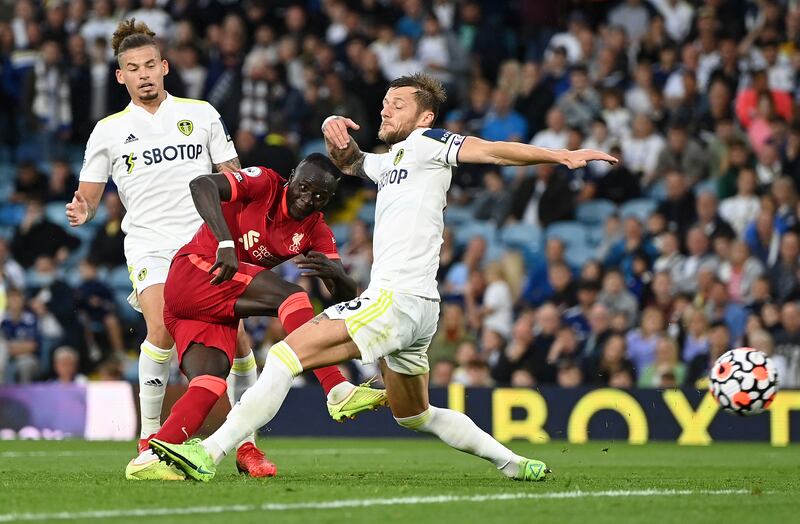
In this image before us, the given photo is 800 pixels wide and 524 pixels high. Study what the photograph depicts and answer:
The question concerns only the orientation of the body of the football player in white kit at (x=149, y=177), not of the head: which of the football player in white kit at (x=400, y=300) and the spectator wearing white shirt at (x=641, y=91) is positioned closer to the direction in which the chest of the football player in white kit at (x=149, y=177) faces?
the football player in white kit

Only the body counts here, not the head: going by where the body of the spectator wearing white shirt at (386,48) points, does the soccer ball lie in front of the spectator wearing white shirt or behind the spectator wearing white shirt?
in front

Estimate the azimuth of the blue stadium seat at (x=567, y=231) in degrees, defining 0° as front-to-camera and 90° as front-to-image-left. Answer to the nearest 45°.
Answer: approximately 0°

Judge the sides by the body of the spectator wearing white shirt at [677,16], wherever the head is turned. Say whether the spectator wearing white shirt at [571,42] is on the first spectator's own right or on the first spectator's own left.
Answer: on the first spectator's own right

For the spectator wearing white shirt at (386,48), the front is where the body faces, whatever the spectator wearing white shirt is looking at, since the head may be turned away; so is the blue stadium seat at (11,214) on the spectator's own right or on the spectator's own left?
on the spectator's own right

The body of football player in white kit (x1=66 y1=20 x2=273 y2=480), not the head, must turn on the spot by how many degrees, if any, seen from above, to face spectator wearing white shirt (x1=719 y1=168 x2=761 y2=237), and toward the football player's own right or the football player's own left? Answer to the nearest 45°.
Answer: approximately 135° to the football player's own left

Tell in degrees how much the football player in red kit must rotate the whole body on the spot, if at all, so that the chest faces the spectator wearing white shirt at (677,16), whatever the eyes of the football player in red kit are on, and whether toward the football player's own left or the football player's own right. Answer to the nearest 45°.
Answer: approximately 90° to the football player's own left
